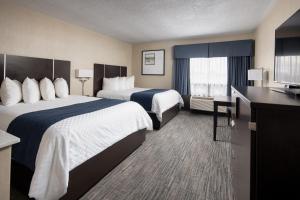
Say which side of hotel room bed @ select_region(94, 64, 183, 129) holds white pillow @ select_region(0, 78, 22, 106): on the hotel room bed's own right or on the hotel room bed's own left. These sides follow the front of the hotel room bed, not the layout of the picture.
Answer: on the hotel room bed's own right

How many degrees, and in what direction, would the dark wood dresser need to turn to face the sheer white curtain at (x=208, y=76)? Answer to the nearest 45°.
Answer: approximately 90° to its right

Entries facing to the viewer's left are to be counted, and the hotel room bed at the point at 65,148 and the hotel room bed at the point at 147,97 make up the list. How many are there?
0

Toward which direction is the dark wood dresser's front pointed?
to the viewer's left

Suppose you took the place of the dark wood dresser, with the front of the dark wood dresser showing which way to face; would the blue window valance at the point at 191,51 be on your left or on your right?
on your right

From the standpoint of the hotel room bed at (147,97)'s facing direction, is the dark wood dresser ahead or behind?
ahead

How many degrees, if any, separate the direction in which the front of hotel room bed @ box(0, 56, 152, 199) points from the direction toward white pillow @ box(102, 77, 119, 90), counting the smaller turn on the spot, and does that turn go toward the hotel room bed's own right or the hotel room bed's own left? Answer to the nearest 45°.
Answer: approximately 135° to the hotel room bed's own left

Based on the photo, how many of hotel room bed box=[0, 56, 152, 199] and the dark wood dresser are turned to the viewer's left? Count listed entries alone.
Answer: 1

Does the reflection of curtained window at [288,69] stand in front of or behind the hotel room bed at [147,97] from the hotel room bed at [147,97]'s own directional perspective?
in front

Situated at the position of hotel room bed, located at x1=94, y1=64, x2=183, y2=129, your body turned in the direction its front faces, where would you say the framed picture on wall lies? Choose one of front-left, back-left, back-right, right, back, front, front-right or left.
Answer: back-left
